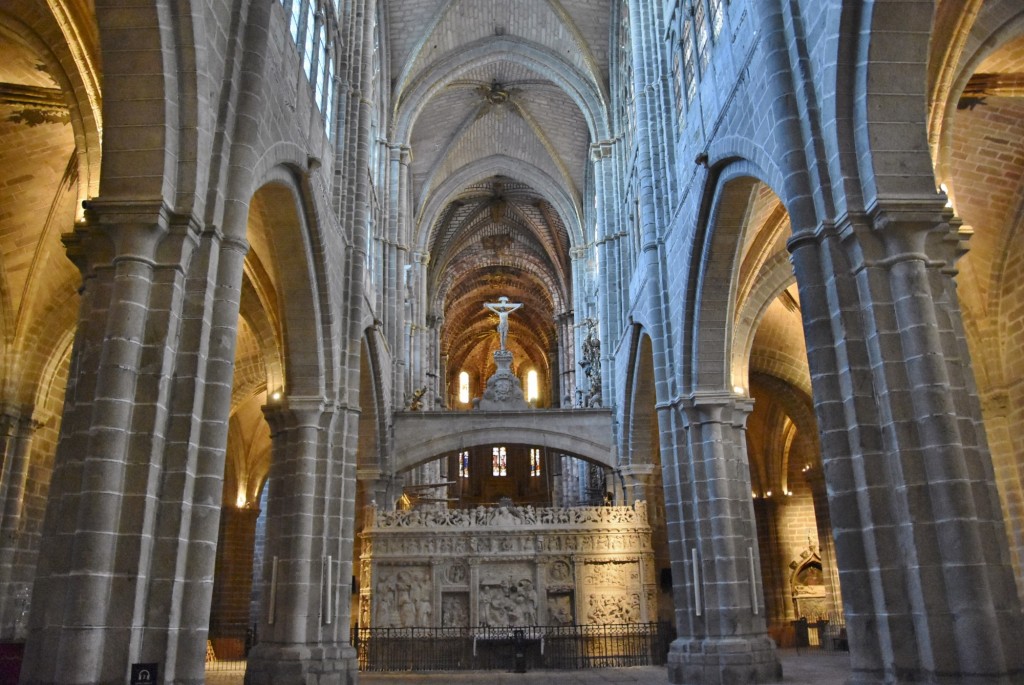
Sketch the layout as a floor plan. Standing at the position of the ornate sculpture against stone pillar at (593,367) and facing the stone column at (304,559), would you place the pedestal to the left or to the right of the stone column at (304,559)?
right

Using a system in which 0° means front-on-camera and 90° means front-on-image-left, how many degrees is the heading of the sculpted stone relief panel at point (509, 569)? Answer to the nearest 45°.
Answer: approximately 0°

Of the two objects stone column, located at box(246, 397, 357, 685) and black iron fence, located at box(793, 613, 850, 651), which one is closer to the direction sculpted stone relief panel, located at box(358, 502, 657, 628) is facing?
the stone column

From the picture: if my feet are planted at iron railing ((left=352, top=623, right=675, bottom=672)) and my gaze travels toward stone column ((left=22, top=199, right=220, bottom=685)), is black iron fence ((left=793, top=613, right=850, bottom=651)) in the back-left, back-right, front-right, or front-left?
back-left

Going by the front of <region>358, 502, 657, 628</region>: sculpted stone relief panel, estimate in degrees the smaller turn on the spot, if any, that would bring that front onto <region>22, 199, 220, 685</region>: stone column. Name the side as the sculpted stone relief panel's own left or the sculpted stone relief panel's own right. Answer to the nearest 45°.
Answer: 0° — it already faces it

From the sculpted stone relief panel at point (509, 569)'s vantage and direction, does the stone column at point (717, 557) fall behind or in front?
in front

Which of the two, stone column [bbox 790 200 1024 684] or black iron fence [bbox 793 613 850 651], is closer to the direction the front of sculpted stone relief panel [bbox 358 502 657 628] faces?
the stone column

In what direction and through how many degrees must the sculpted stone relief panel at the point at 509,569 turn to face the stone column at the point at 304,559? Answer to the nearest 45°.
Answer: approximately 45° to its right

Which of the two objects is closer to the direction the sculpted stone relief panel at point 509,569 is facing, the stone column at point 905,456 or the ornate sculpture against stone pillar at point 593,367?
the stone column

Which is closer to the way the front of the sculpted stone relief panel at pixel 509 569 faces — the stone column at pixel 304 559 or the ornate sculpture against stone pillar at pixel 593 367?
the stone column

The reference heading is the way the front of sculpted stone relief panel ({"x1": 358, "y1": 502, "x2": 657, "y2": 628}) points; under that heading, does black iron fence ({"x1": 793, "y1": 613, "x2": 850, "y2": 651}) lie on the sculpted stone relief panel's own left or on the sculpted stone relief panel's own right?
on the sculpted stone relief panel's own left
